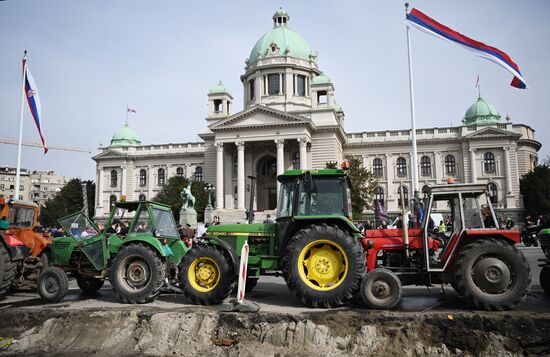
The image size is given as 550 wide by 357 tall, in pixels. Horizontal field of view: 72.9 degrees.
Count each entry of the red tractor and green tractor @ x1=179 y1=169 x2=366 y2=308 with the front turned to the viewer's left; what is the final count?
2

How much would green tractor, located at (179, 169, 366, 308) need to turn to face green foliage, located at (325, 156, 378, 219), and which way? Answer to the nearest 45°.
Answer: approximately 90° to its right

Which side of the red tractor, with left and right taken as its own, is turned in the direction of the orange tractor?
front

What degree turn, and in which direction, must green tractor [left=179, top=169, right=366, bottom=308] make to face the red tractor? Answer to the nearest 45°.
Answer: approximately 180°

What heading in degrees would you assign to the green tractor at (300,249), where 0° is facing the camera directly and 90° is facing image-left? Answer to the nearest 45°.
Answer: approximately 90°

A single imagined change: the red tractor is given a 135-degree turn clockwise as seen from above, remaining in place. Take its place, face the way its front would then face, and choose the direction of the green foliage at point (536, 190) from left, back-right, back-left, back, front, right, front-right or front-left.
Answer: front-left

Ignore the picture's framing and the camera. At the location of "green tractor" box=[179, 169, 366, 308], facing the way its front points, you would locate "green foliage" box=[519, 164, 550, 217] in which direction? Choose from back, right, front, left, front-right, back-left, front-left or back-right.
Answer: back-right

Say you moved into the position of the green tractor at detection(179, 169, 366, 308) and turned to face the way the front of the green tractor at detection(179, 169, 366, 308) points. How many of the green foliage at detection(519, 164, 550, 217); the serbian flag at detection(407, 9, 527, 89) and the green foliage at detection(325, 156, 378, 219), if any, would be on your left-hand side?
0

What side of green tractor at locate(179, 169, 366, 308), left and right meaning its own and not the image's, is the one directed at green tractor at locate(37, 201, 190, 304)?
front

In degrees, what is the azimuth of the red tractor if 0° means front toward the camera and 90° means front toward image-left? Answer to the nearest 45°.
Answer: approximately 90°

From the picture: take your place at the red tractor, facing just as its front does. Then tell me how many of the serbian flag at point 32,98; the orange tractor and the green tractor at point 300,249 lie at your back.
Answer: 0

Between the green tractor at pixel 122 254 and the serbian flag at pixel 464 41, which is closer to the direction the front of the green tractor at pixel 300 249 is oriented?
the green tractor

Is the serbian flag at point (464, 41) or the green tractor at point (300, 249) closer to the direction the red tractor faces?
the green tractor

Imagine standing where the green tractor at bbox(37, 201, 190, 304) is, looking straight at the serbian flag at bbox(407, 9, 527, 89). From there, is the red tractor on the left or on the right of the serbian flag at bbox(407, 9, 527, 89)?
right

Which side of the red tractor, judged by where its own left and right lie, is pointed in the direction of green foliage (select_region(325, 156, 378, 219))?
right

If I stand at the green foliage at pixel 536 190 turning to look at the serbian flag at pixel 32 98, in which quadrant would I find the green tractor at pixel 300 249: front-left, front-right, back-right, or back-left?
front-left

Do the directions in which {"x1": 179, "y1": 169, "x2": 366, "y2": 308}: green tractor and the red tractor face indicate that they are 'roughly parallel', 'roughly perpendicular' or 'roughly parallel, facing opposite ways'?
roughly parallel
